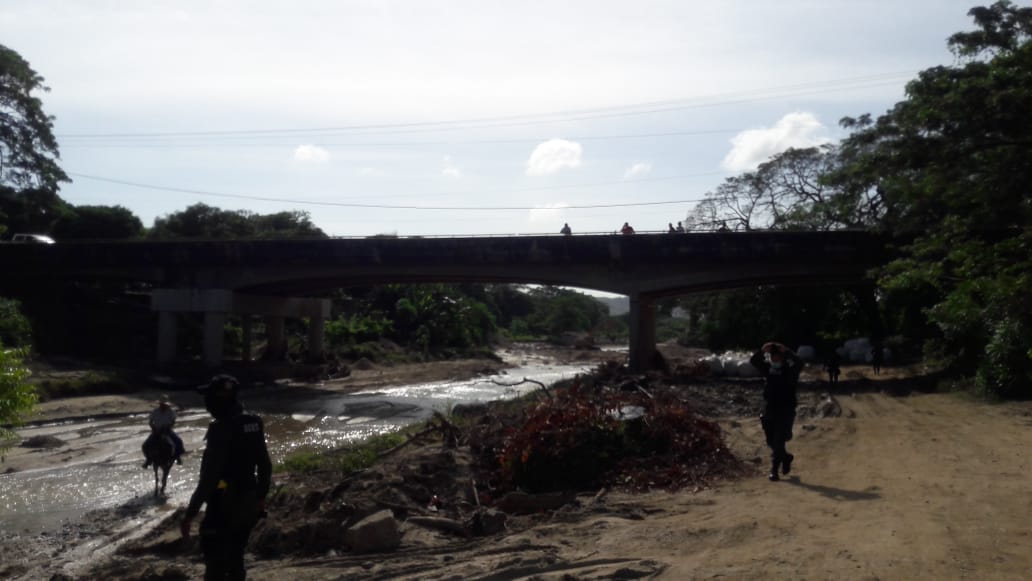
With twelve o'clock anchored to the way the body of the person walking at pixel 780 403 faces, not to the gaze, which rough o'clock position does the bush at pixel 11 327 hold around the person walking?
The bush is roughly at 4 o'clock from the person walking.

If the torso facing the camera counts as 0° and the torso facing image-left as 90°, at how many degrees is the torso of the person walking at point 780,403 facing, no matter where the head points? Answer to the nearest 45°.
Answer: approximately 0°

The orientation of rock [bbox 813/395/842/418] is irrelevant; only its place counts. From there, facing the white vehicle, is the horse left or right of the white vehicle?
left

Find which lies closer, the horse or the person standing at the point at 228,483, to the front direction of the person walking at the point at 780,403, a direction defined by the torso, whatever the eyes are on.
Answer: the person standing

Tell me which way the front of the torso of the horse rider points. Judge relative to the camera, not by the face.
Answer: toward the camera
